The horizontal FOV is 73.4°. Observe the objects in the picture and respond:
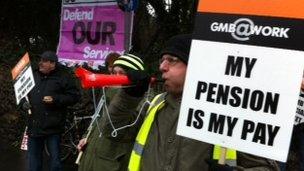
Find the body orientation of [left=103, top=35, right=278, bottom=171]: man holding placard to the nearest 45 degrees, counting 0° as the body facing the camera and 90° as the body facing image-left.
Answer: approximately 45°

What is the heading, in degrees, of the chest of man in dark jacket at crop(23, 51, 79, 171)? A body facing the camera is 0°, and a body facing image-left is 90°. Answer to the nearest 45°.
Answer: approximately 45°

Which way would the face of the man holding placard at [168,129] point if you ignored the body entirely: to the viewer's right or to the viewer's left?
to the viewer's left
